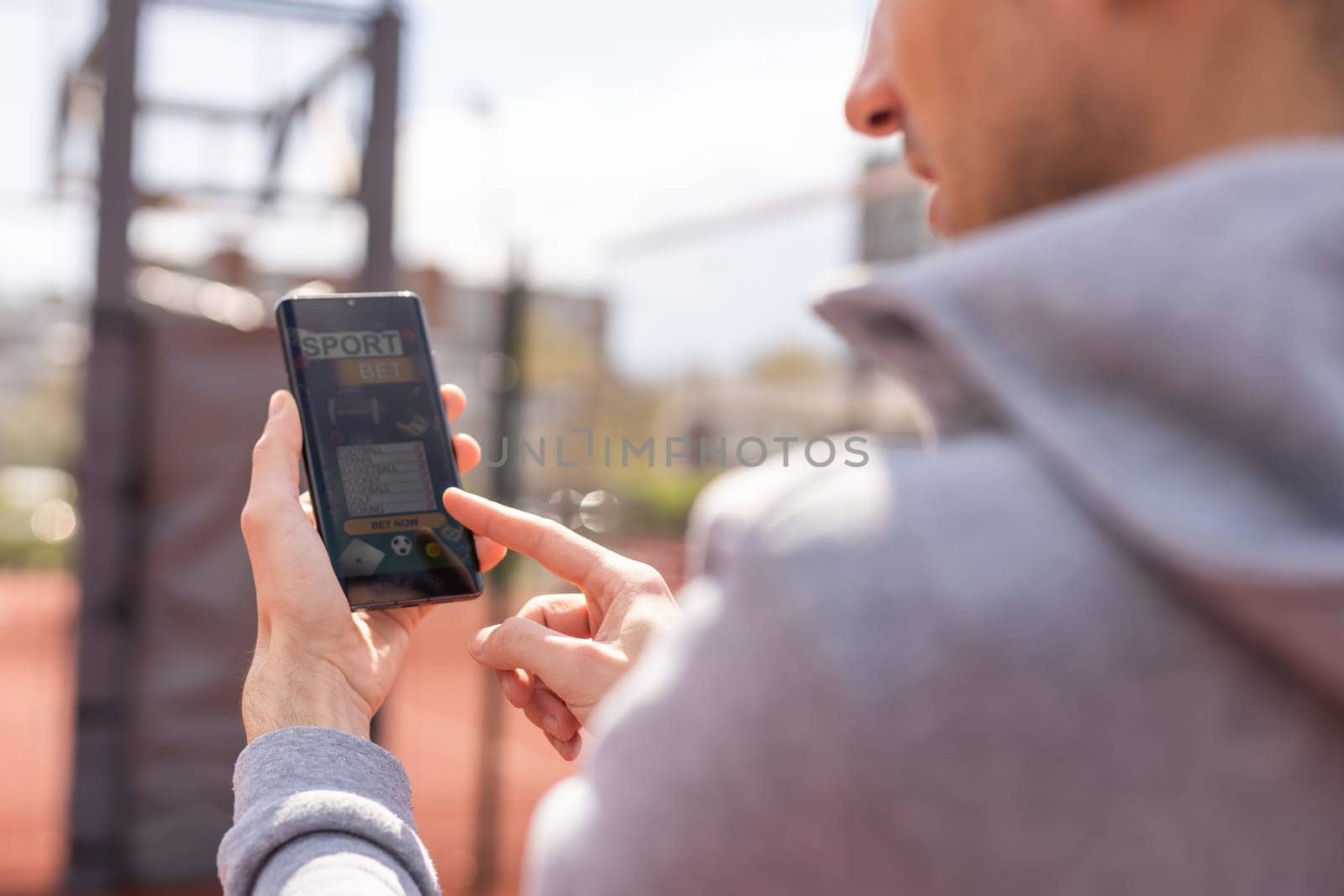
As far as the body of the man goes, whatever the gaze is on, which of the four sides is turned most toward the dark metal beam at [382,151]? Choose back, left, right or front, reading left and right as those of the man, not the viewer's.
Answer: front

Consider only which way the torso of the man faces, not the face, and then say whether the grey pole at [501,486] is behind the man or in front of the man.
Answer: in front

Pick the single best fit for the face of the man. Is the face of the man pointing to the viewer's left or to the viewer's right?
to the viewer's left

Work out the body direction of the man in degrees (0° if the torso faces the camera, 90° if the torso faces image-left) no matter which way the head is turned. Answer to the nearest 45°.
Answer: approximately 135°

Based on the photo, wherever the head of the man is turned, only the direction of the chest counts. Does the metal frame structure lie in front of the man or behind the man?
in front
